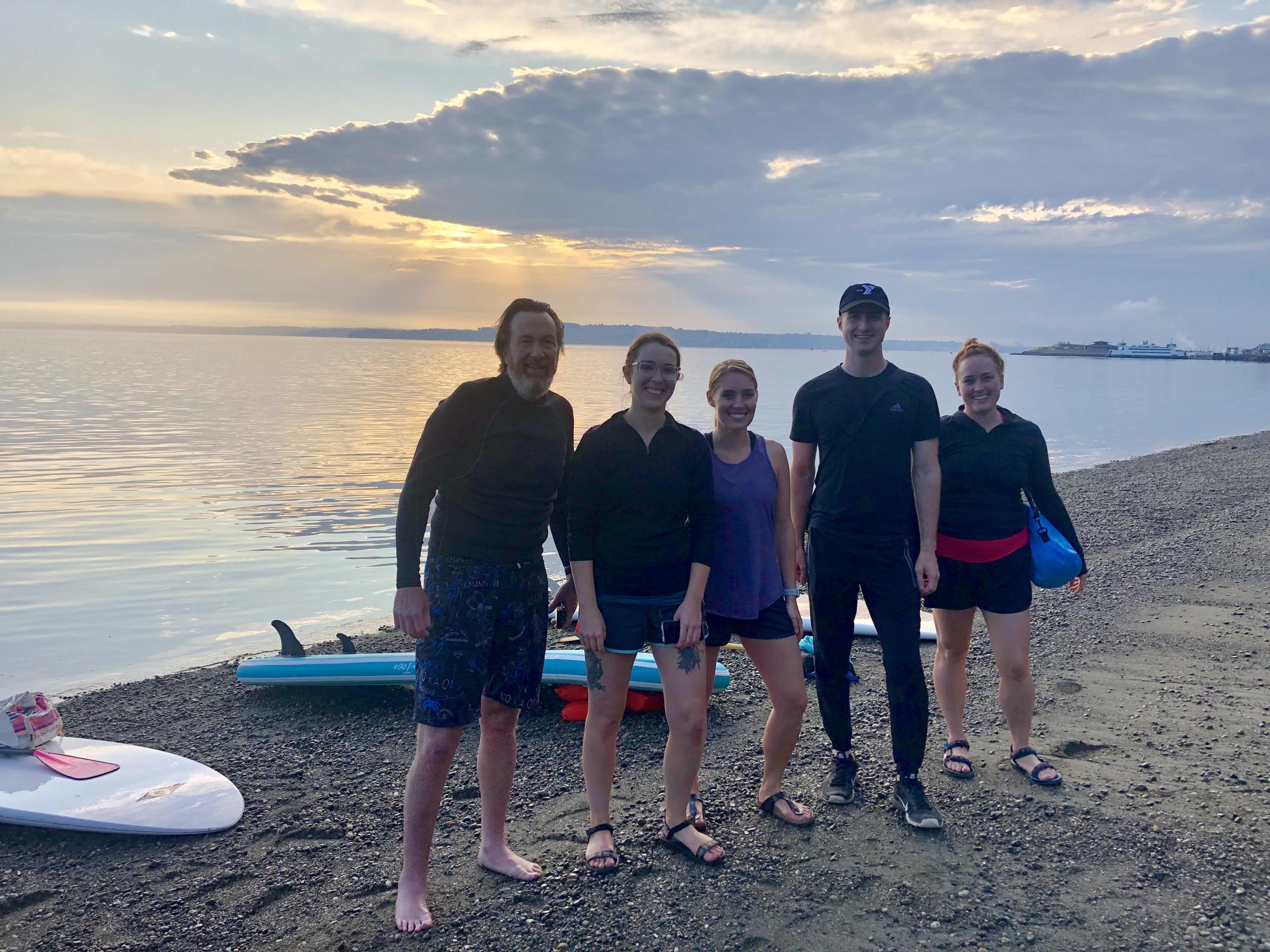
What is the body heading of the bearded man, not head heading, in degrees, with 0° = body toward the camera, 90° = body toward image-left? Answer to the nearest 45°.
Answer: approximately 315°

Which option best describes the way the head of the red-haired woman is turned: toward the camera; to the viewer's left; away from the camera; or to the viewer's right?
toward the camera

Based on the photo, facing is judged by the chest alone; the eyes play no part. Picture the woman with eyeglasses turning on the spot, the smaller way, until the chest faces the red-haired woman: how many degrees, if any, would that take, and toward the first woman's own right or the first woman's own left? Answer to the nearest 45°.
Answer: approximately 135° to the first woman's own left

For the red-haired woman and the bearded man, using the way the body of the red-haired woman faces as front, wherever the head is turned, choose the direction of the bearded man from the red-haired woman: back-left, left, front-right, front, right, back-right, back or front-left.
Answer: front-right

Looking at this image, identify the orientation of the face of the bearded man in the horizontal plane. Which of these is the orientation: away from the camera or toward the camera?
toward the camera

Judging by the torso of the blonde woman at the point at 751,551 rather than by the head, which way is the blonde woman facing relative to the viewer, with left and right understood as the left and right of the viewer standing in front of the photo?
facing the viewer

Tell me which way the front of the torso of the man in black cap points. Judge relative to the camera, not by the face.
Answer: toward the camera

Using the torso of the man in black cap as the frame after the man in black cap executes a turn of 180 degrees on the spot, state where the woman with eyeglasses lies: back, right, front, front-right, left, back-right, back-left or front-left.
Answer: back-left

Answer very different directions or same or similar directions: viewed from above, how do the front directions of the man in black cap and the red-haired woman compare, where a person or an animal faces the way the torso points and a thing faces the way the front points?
same or similar directions

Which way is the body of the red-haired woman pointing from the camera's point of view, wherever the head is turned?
toward the camera

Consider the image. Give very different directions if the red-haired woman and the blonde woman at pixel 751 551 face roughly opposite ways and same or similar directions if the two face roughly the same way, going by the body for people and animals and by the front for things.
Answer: same or similar directions

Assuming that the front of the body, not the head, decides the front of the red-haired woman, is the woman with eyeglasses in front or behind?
in front

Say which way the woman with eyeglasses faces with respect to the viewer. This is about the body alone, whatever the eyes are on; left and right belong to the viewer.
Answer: facing the viewer
